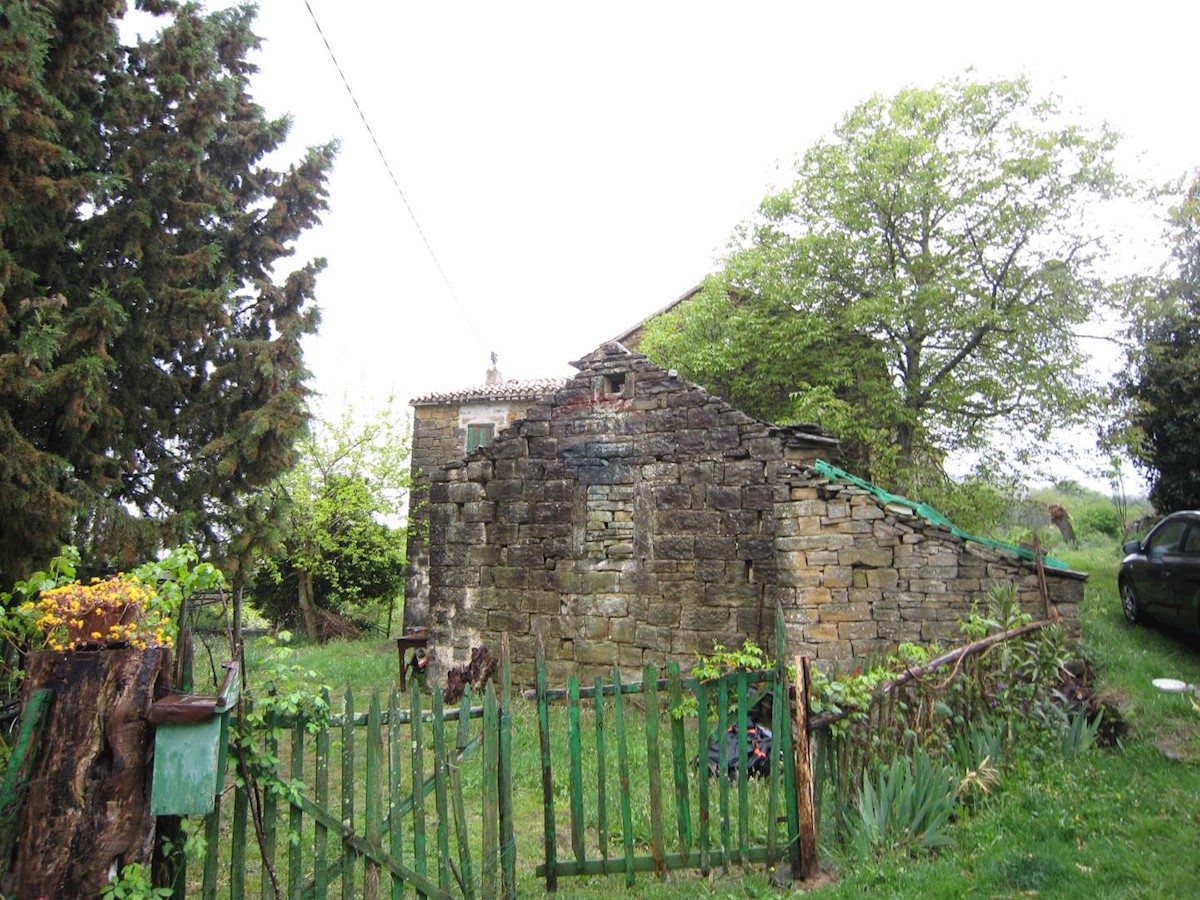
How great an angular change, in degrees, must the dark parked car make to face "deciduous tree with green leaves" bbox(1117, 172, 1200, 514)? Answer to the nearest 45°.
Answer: approximately 45° to its right

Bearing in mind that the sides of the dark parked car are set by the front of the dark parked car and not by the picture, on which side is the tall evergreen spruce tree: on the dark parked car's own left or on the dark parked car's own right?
on the dark parked car's own left

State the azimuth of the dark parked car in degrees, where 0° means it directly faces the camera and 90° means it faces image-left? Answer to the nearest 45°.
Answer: approximately 135°

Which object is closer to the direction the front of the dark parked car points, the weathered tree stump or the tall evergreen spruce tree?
the tall evergreen spruce tree

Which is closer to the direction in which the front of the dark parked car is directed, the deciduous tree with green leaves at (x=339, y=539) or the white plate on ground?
the deciduous tree with green leaves

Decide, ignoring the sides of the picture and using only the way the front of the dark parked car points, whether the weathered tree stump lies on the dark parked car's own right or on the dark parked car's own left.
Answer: on the dark parked car's own left
